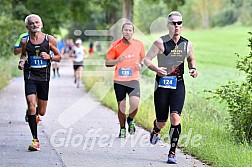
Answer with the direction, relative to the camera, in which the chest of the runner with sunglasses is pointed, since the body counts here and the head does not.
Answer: toward the camera

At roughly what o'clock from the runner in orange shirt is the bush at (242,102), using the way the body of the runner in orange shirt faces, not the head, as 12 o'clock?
The bush is roughly at 9 o'clock from the runner in orange shirt.

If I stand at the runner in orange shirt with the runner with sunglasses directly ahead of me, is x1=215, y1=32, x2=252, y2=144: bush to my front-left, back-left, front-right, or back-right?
front-left

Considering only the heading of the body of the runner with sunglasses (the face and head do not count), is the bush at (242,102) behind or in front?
behind

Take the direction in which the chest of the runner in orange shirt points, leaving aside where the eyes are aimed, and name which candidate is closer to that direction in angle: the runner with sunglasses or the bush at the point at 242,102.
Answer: the runner with sunglasses

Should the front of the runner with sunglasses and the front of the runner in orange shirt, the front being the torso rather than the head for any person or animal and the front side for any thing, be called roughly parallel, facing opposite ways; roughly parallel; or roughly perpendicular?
roughly parallel

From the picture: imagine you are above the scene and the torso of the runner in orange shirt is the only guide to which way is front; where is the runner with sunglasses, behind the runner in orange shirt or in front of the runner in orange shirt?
in front

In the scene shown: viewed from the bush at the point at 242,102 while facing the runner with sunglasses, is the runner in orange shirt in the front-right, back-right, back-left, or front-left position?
front-right

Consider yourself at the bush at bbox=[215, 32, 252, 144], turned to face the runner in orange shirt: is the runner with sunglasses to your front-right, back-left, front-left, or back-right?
front-left

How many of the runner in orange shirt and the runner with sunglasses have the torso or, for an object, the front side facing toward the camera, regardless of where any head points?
2

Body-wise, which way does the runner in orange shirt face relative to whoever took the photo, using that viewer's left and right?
facing the viewer
